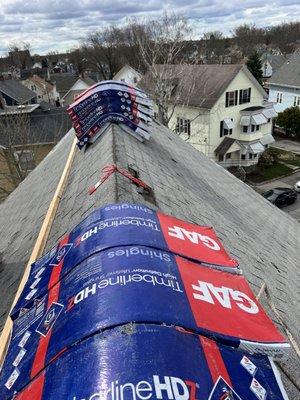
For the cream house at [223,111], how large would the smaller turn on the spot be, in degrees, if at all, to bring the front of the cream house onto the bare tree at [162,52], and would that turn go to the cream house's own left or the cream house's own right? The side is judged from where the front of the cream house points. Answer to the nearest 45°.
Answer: approximately 90° to the cream house's own right

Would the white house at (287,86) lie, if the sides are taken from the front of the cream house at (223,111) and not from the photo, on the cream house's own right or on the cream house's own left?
on the cream house's own left

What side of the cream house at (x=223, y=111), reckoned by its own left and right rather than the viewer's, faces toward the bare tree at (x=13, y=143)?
right

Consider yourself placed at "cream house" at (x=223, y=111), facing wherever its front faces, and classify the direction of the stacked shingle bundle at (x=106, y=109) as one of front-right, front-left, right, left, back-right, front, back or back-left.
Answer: front-right

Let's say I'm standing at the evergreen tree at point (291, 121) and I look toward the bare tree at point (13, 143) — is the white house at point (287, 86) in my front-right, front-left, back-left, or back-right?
back-right

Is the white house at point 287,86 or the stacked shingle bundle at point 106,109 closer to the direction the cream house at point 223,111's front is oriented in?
the stacked shingle bundle

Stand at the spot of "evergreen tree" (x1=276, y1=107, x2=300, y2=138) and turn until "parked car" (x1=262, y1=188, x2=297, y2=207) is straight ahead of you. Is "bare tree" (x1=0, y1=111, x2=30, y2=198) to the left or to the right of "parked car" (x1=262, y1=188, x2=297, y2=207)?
right

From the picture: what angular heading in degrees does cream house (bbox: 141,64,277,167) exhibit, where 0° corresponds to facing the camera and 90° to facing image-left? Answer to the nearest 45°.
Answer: approximately 315°

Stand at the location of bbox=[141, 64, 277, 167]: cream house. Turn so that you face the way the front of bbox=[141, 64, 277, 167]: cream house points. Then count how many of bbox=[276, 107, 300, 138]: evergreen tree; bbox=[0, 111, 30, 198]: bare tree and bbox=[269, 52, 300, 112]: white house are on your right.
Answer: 1

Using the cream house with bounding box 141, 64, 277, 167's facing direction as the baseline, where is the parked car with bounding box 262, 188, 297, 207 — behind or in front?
in front

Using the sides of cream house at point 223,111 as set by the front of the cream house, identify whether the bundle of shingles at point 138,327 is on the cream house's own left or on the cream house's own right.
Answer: on the cream house's own right

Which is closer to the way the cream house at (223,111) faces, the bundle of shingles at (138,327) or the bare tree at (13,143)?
the bundle of shingles

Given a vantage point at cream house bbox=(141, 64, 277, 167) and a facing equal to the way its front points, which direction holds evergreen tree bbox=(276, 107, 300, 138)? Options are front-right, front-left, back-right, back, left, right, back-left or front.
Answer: left

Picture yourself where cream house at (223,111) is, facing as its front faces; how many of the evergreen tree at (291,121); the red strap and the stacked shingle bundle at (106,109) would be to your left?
1
